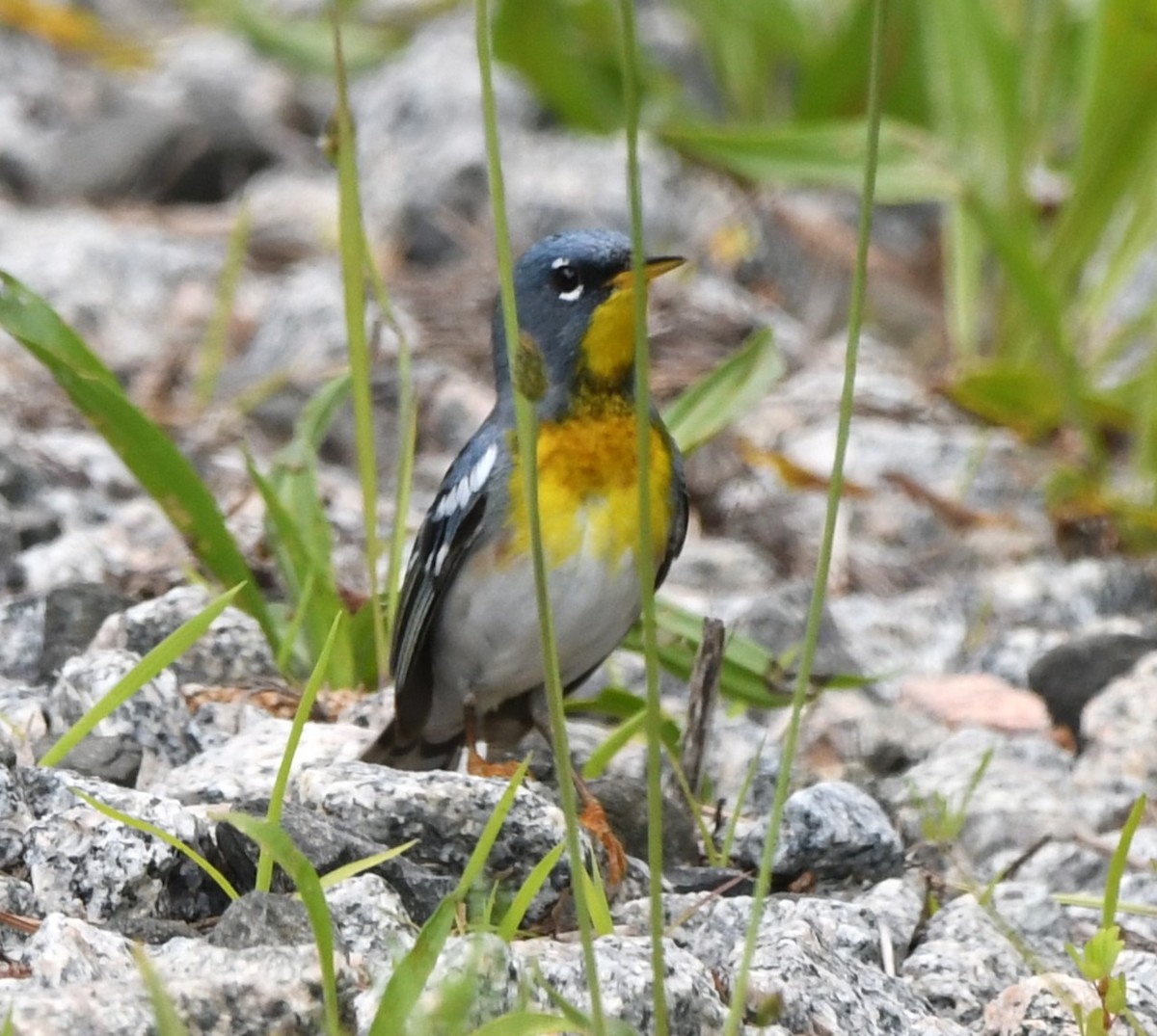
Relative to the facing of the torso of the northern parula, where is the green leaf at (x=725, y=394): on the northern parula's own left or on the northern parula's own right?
on the northern parula's own left

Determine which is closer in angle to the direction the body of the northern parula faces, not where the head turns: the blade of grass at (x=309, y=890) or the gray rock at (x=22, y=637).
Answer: the blade of grass

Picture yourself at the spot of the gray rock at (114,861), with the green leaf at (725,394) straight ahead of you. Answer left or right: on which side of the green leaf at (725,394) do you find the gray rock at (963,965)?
right

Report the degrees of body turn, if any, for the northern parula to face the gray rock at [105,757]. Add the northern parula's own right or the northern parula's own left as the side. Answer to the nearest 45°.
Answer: approximately 90° to the northern parula's own right

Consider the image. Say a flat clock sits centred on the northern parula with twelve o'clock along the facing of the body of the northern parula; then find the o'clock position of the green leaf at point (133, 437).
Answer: The green leaf is roughly at 5 o'clock from the northern parula.

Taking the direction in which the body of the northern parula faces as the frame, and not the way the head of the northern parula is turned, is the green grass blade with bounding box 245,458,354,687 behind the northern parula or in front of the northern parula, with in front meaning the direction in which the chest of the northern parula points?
behind

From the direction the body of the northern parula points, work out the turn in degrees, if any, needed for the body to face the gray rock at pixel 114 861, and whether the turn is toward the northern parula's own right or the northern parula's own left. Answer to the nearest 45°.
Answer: approximately 90° to the northern parula's own right

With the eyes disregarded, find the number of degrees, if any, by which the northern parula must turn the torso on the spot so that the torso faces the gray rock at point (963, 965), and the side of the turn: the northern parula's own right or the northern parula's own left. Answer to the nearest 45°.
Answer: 0° — it already faces it

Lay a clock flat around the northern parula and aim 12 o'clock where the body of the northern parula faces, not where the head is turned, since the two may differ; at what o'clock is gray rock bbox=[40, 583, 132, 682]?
The gray rock is roughly at 5 o'clock from the northern parula.

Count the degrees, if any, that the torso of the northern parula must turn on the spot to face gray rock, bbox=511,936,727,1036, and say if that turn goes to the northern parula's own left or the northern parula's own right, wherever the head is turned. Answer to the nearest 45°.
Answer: approximately 45° to the northern parula's own right

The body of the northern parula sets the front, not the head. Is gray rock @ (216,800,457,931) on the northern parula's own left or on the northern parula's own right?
on the northern parula's own right

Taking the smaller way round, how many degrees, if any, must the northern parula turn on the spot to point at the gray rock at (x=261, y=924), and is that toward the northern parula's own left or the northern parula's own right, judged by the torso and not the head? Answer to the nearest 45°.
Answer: approximately 45° to the northern parula's own right

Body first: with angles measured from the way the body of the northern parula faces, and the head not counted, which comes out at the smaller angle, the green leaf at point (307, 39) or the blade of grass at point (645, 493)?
the blade of grass

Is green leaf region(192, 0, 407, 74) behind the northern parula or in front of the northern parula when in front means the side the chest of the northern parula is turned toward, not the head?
behind

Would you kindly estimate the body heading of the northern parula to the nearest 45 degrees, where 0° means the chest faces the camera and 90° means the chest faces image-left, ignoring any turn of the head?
approximately 315°
